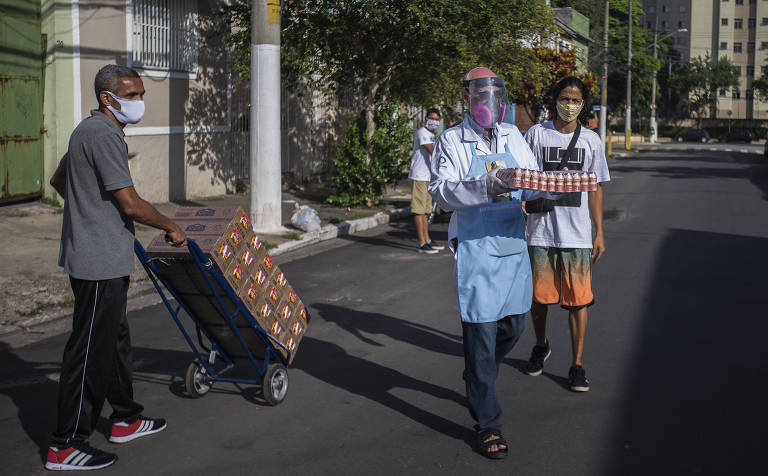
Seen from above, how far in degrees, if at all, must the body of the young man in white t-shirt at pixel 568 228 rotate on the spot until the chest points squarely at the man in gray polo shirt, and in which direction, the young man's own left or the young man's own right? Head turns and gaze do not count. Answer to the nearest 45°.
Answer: approximately 45° to the young man's own right

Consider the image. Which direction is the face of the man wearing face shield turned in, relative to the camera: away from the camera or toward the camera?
toward the camera

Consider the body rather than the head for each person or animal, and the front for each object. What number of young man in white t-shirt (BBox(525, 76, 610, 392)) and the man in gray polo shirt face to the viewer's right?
1

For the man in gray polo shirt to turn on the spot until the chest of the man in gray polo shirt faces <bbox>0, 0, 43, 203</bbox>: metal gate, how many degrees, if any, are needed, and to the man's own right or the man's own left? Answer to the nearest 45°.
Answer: approximately 90° to the man's own left

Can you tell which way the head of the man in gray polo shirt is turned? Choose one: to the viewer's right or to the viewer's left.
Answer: to the viewer's right

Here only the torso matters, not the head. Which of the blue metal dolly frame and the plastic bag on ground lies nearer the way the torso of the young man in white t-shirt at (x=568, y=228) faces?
the blue metal dolly frame

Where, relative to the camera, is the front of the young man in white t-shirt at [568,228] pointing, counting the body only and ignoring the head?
toward the camera

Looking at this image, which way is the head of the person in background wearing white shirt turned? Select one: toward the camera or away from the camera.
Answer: toward the camera

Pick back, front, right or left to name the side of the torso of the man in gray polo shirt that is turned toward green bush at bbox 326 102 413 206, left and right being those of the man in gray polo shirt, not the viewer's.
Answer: left

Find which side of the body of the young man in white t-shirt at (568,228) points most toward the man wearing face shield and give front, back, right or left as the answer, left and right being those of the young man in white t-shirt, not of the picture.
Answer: front

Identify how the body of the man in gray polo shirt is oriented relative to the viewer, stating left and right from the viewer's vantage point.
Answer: facing to the right of the viewer

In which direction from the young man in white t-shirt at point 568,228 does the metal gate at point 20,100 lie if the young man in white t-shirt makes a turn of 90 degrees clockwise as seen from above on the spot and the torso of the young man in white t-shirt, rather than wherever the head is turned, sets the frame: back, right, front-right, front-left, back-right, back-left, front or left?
front-right

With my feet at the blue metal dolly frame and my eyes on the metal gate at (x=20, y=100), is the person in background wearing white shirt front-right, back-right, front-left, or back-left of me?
front-right
